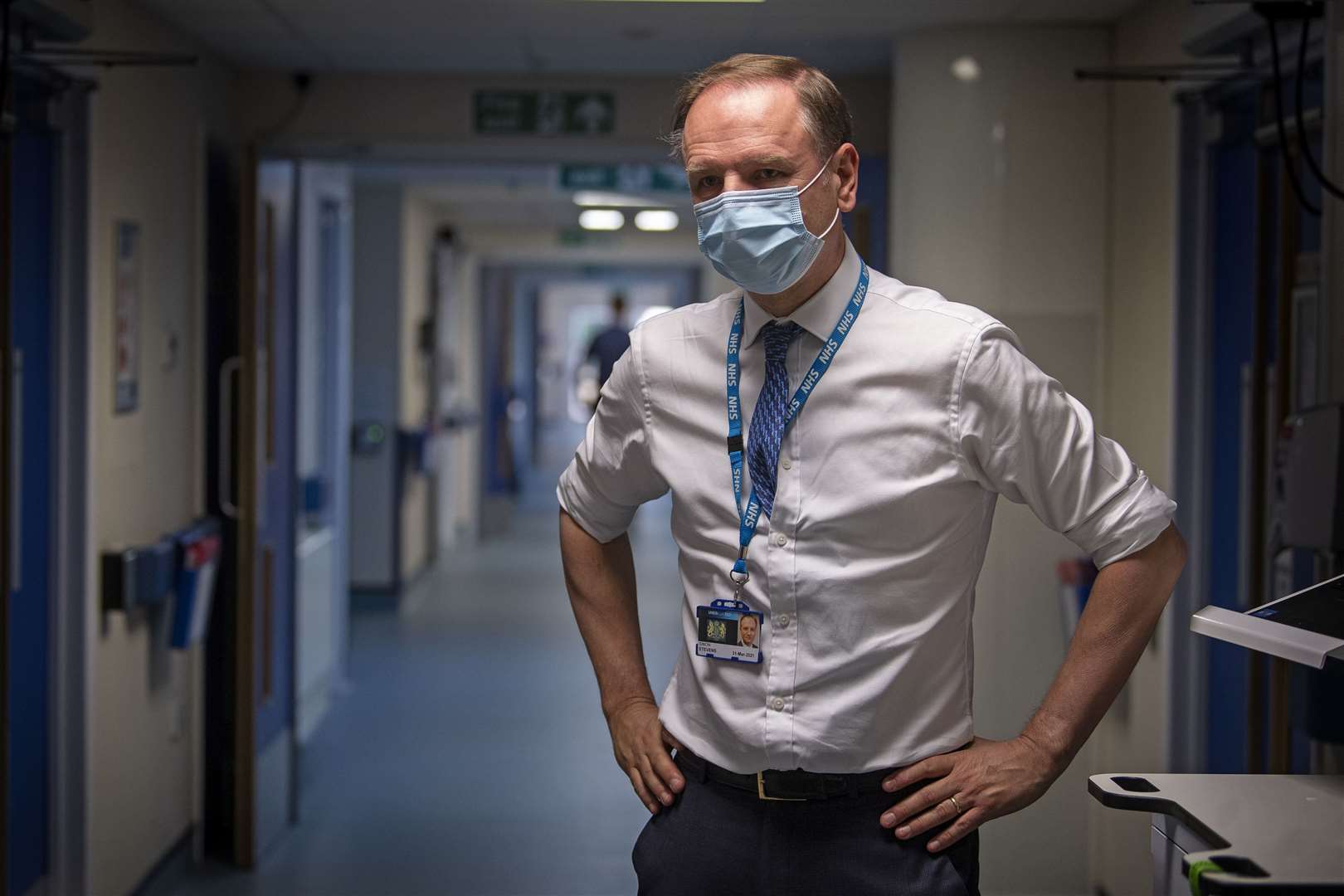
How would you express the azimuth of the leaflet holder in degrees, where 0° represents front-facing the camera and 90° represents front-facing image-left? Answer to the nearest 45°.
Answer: approximately 315°

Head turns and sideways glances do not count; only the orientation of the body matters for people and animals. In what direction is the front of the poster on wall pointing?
to the viewer's right

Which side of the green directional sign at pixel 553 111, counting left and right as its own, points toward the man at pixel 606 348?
back

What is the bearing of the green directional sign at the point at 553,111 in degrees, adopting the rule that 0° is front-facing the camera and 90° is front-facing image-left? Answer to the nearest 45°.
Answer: approximately 0°

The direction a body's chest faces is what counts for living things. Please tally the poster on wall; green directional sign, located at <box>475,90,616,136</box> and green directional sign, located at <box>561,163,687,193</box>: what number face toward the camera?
2

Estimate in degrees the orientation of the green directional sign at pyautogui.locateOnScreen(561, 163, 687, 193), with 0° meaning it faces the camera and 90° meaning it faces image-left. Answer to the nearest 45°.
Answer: approximately 0°

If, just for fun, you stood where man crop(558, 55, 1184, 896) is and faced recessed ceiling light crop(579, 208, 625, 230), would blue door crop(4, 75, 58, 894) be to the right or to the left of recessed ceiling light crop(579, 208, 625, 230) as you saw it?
left

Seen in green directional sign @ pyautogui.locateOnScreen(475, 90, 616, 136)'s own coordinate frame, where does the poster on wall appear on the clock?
The poster on wall is roughly at 2 o'clock from the green directional sign.
